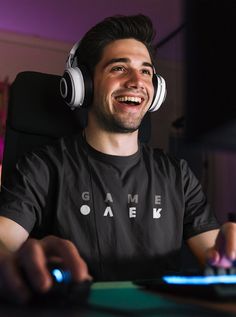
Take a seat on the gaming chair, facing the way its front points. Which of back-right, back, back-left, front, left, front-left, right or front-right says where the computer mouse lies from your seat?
front-right

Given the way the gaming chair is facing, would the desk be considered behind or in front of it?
in front

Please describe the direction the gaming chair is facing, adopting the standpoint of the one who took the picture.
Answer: facing the viewer and to the right of the viewer

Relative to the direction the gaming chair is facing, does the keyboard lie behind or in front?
in front
